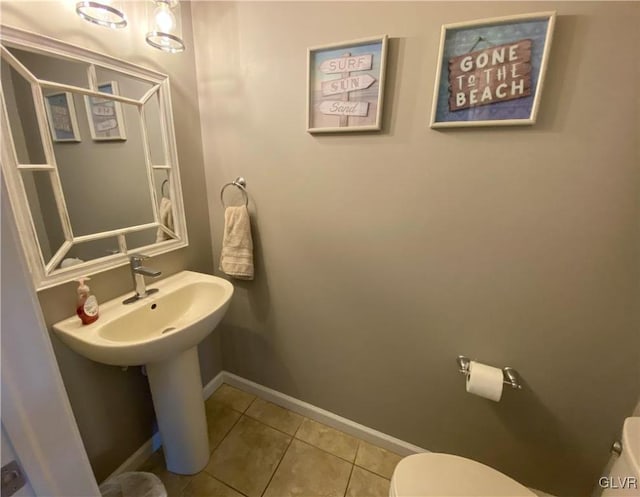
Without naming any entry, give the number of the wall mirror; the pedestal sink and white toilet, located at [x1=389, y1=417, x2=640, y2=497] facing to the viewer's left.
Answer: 1

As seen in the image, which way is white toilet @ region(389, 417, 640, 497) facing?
to the viewer's left

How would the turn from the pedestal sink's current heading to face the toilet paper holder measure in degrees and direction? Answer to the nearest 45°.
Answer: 0° — it already faces it

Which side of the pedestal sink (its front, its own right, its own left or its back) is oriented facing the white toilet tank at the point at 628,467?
front

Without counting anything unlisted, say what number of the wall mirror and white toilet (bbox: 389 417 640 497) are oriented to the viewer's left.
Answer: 1

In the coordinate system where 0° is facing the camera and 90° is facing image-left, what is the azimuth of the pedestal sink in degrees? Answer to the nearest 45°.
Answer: approximately 315°

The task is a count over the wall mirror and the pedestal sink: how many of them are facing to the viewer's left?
0

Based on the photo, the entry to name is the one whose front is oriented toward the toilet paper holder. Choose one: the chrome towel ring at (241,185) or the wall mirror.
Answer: the wall mirror

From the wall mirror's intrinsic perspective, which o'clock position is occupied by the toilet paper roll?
The toilet paper roll is roughly at 12 o'clock from the wall mirror.

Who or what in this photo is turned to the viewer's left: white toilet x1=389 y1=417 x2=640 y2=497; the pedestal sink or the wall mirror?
the white toilet
